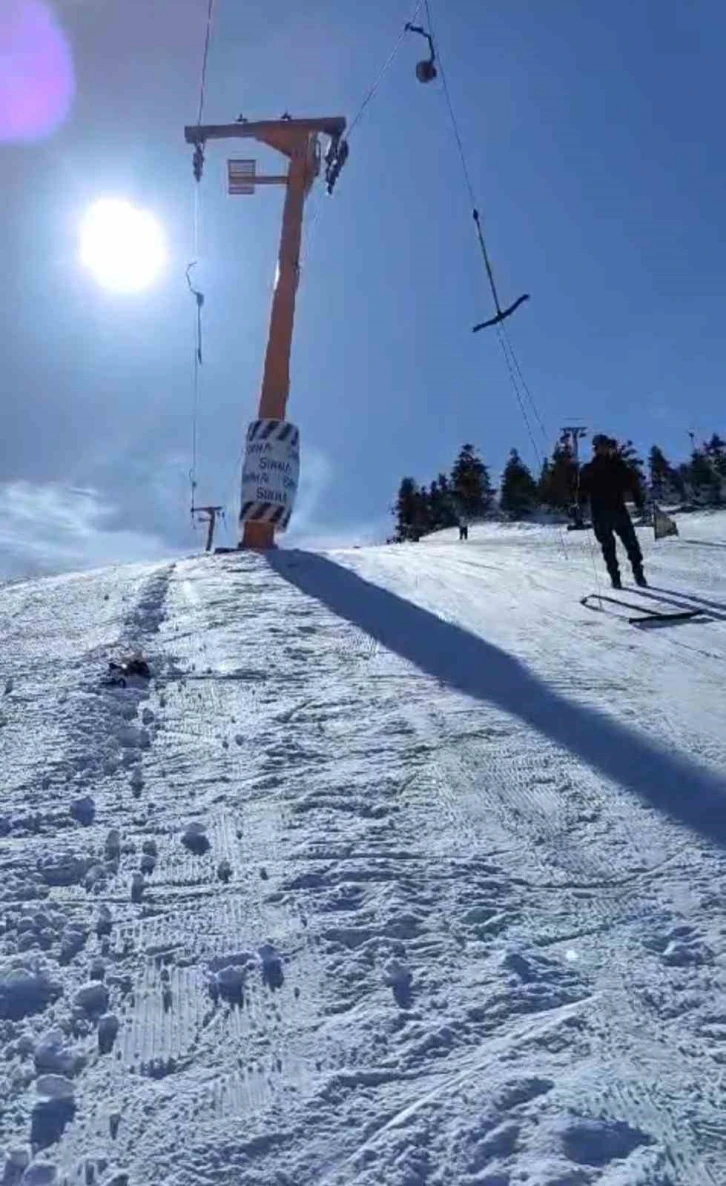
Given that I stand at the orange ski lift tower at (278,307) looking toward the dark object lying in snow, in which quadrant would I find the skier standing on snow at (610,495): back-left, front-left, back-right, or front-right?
front-left

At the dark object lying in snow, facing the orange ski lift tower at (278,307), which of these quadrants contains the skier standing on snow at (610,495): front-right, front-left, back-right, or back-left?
front-right

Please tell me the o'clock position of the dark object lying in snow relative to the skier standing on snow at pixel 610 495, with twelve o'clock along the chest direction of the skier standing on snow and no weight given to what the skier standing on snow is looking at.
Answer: The dark object lying in snow is roughly at 1 o'clock from the skier standing on snow.

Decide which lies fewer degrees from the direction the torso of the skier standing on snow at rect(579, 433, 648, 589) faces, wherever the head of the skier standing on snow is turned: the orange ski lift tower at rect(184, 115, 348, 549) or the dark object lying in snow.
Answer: the dark object lying in snow

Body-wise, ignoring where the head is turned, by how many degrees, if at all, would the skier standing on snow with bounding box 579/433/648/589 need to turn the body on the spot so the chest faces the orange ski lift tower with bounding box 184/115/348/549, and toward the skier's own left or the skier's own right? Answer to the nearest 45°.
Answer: approximately 135° to the skier's own right

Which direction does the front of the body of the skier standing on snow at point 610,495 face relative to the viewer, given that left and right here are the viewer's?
facing the viewer
